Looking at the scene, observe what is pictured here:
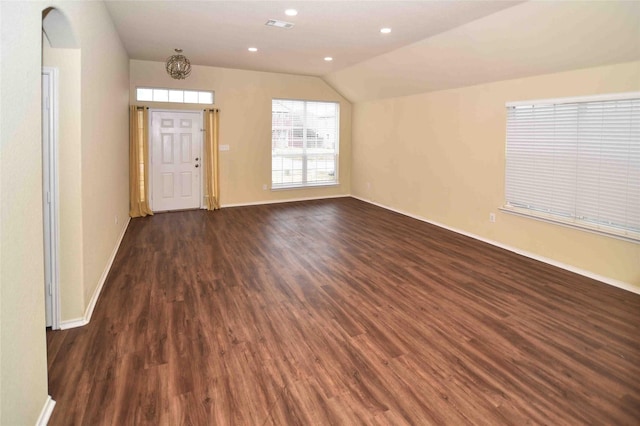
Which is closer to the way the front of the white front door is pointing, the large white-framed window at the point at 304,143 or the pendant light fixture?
the pendant light fixture

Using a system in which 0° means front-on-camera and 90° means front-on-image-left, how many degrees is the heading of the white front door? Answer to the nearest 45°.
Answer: approximately 0°

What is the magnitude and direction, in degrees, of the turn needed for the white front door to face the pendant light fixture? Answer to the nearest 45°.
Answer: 0° — it already faces it

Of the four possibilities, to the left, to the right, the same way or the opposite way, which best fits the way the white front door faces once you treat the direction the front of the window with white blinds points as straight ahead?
to the left

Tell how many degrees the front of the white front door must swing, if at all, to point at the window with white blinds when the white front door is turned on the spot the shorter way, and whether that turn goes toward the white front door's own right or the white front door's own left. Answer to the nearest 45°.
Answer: approximately 45° to the white front door's own left

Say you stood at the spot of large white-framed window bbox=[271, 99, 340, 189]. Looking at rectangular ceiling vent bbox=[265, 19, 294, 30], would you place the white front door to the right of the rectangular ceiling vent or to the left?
right

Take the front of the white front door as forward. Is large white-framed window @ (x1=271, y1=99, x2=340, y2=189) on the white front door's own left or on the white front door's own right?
on the white front door's own left
